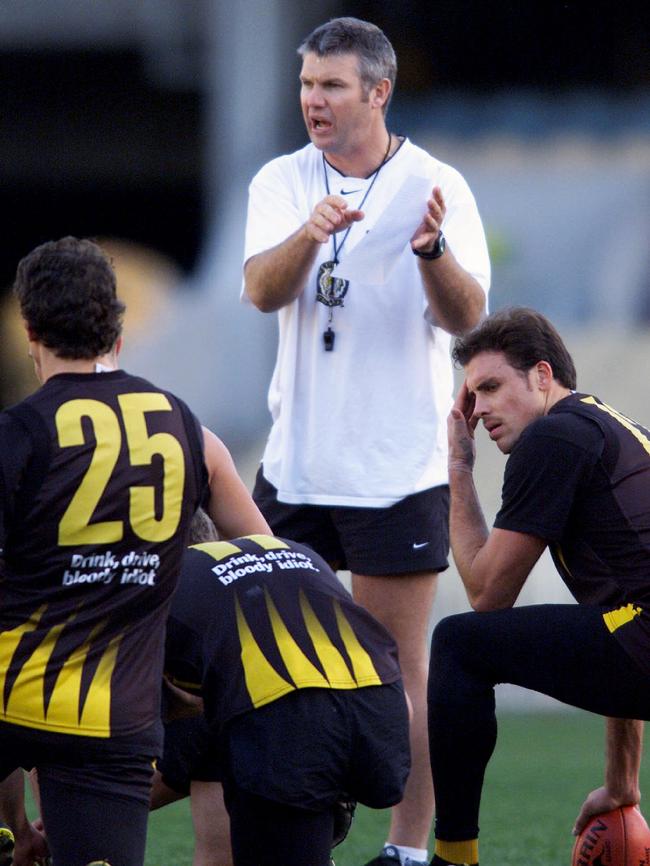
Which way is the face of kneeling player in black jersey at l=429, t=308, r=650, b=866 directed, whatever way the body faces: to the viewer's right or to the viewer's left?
to the viewer's left

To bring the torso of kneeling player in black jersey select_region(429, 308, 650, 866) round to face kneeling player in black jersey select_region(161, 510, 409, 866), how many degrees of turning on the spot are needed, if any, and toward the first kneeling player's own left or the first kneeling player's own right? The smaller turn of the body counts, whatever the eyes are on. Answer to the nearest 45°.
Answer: approximately 45° to the first kneeling player's own left

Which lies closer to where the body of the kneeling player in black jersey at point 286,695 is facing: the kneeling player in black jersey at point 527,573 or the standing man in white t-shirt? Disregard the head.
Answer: the standing man in white t-shirt

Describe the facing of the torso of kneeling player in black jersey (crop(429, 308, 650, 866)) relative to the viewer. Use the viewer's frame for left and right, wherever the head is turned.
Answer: facing to the left of the viewer

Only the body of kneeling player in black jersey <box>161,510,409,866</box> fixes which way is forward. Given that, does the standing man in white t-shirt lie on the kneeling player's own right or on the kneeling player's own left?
on the kneeling player's own right

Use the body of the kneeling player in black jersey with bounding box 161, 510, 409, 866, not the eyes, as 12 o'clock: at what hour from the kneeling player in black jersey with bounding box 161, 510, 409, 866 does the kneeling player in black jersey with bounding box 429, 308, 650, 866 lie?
the kneeling player in black jersey with bounding box 429, 308, 650, 866 is roughly at 3 o'clock from the kneeling player in black jersey with bounding box 161, 510, 409, 866.

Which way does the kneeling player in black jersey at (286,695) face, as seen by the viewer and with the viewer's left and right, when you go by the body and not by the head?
facing away from the viewer and to the left of the viewer
